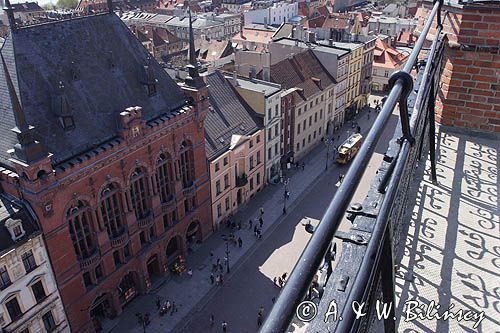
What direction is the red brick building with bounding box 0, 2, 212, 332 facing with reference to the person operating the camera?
facing the viewer and to the right of the viewer

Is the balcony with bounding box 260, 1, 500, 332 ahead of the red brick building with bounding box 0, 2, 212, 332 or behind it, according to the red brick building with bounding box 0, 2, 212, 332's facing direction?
ahead
